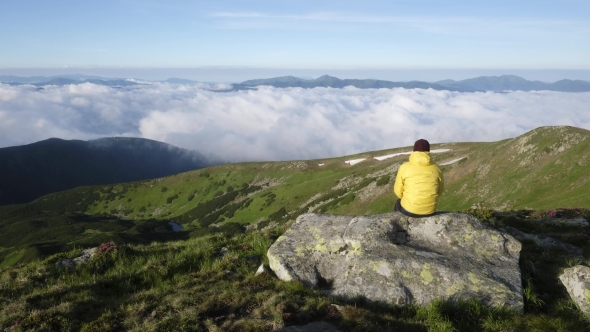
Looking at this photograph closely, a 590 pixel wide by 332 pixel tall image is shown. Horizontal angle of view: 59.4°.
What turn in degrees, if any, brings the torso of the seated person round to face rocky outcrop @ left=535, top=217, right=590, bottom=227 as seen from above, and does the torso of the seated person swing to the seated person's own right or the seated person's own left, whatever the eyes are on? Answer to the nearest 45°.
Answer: approximately 45° to the seated person's own right

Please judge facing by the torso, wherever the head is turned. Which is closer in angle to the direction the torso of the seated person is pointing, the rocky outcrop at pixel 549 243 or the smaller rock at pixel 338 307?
the rocky outcrop

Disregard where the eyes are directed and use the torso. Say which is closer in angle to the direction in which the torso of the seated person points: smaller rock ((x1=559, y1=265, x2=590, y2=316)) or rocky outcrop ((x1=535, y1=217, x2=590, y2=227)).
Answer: the rocky outcrop

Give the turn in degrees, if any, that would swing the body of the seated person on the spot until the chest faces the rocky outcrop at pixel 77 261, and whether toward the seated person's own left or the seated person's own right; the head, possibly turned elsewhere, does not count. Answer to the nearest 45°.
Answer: approximately 90° to the seated person's own left

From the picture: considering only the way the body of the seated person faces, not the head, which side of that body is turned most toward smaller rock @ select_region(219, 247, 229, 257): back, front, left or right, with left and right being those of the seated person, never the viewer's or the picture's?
left

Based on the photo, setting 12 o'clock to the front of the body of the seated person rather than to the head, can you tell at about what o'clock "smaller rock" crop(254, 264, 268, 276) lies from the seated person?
The smaller rock is roughly at 8 o'clock from the seated person.

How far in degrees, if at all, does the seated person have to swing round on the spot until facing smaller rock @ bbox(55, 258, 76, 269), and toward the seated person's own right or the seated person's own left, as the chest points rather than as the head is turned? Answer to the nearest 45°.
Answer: approximately 90° to the seated person's own left

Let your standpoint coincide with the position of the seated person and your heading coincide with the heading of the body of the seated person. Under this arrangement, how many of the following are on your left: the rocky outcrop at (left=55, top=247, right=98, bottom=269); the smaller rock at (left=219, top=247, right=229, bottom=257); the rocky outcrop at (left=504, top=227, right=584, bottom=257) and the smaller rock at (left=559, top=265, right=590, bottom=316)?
2

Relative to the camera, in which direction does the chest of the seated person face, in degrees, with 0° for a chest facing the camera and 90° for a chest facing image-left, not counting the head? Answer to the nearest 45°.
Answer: approximately 180°

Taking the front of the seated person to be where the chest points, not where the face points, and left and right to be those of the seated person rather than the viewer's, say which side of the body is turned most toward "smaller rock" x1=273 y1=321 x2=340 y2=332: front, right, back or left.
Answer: back
